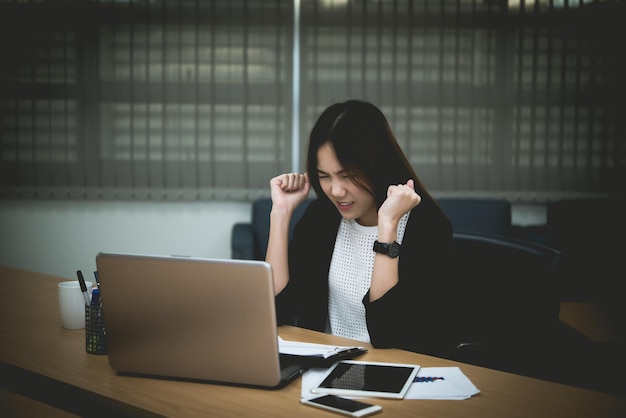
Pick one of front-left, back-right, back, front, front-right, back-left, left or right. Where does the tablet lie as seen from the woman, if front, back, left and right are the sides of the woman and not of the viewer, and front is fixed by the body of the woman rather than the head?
front-left

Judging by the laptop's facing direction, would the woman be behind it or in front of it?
in front

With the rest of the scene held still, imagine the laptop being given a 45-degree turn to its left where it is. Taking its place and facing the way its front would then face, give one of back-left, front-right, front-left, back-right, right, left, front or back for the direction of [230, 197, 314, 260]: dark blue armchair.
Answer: front

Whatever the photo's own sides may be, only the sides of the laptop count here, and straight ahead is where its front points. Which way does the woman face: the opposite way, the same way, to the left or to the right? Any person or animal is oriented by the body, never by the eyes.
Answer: the opposite way

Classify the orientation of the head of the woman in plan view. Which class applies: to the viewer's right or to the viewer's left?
to the viewer's left

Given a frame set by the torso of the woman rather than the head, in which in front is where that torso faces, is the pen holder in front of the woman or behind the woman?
in front

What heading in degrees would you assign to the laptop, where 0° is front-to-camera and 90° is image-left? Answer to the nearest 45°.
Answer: approximately 225°

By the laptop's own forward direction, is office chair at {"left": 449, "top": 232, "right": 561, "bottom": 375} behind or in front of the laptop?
in front

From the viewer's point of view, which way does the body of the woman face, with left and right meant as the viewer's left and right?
facing the viewer and to the left of the viewer

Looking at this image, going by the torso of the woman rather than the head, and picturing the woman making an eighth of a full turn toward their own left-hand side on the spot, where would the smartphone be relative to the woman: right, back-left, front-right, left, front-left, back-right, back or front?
front
